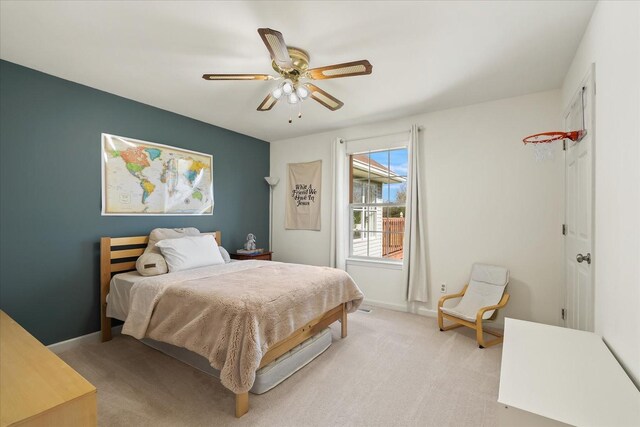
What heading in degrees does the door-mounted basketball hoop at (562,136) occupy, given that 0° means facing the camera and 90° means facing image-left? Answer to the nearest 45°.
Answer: approximately 90°

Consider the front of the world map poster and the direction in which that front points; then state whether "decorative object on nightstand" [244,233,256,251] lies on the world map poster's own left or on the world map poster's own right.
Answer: on the world map poster's own left

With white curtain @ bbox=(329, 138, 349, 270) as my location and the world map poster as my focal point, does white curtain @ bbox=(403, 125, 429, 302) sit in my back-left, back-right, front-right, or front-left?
back-left

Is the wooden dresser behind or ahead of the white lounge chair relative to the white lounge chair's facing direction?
ahead

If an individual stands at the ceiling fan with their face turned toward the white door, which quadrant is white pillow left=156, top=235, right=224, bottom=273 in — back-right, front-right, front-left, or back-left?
back-left

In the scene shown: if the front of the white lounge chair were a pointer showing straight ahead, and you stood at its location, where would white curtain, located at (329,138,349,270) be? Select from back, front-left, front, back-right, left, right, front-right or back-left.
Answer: front-right

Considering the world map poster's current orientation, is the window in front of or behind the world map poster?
in front

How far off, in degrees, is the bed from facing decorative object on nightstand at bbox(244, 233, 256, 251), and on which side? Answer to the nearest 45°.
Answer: approximately 135° to its left
